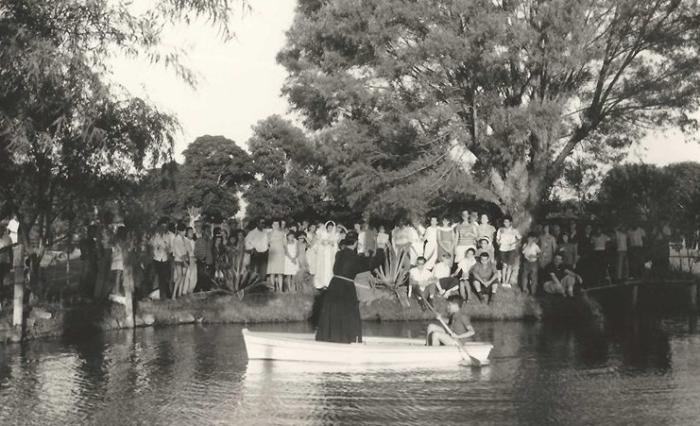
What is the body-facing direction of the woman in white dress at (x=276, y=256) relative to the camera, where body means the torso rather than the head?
toward the camera

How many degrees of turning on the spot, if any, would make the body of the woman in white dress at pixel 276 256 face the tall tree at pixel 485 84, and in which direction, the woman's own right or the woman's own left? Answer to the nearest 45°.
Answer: approximately 135° to the woman's own left

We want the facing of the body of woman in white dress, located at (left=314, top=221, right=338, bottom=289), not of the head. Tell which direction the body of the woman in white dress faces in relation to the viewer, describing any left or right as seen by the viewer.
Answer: facing the viewer

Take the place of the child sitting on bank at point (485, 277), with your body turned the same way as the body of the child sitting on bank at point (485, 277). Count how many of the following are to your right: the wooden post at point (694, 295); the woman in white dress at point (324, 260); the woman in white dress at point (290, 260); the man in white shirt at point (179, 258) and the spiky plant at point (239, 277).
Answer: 4

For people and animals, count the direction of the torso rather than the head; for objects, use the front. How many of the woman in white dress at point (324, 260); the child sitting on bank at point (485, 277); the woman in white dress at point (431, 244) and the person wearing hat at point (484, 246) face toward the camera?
4

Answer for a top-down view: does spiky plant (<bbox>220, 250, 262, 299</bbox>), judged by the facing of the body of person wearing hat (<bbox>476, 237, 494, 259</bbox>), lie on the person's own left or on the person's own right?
on the person's own right

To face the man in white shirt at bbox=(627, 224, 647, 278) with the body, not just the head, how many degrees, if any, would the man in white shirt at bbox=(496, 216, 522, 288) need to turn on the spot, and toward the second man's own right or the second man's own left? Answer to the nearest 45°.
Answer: approximately 135° to the second man's own left

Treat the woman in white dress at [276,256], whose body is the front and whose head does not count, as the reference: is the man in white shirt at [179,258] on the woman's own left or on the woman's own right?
on the woman's own right

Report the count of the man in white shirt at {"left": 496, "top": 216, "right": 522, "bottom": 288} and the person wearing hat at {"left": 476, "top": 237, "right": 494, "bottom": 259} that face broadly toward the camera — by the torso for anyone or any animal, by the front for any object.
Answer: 2

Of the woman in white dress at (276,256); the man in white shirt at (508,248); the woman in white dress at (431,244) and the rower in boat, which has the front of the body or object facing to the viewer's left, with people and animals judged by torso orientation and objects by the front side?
the rower in boat

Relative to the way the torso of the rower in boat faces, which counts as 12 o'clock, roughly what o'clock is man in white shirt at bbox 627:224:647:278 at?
The man in white shirt is roughly at 4 o'clock from the rower in boat.

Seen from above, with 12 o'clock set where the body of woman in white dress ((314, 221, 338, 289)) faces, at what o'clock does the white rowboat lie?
The white rowboat is roughly at 12 o'clock from the woman in white dress.

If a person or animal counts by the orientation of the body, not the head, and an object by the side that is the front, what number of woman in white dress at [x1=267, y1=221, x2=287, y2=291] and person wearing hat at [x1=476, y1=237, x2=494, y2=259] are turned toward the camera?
2

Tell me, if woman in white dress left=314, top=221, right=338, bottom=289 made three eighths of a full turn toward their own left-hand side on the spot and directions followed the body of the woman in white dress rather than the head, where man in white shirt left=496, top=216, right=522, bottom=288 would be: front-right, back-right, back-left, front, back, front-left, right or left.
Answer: front-right

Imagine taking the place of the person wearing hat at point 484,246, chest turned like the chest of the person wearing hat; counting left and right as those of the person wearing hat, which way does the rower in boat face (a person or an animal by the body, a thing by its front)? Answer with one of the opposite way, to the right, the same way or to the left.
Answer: to the right

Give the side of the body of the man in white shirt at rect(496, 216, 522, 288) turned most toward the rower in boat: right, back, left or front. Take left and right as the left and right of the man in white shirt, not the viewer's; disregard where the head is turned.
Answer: front

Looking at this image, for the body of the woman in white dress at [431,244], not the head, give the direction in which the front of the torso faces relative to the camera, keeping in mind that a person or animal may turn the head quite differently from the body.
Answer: toward the camera
